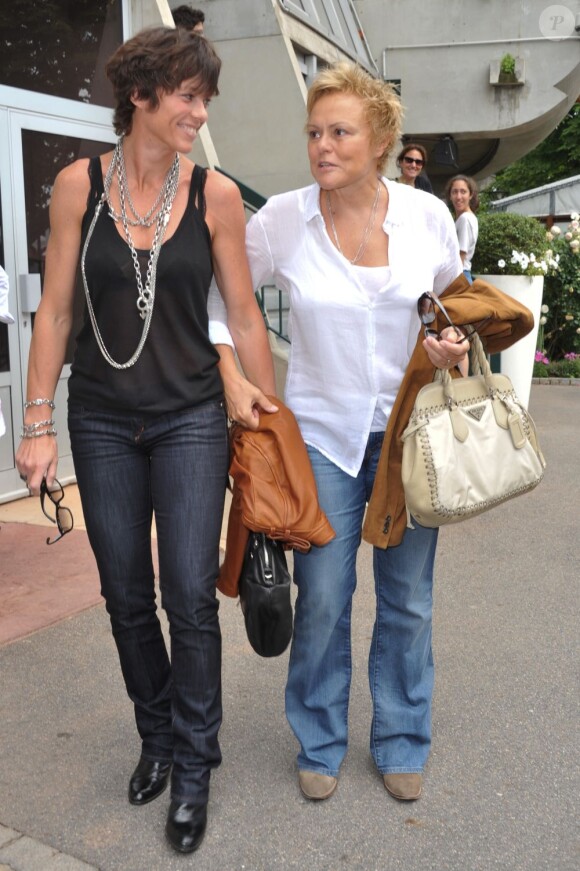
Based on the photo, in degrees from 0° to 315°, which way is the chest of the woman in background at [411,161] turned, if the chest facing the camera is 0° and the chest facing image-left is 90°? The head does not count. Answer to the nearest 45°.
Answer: approximately 0°

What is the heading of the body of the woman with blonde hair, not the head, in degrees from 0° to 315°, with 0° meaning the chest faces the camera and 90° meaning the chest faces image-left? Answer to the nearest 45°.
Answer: approximately 0°

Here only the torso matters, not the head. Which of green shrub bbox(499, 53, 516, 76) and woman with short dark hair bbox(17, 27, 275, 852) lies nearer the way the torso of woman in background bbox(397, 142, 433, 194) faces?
the woman with short dark hair

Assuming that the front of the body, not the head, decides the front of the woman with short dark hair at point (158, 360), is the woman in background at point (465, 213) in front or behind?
behind

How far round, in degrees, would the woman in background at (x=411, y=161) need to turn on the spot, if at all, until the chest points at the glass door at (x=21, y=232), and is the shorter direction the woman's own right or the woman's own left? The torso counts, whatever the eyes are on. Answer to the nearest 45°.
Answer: approximately 45° to the woman's own right

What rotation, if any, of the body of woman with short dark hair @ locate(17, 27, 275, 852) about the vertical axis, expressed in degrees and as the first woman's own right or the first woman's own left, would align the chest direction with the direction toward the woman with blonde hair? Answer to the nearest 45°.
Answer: approximately 90° to the first woman's own left

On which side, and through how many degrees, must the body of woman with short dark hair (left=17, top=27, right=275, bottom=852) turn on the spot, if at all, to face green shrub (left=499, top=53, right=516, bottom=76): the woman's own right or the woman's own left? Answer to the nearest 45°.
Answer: approximately 135° to the woman's own left
